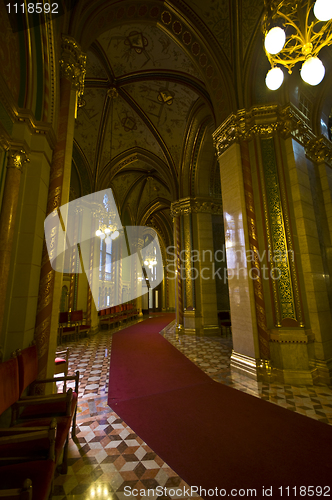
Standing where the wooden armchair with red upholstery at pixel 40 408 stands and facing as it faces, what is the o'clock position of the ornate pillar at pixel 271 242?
The ornate pillar is roughly at 12 o'clock from the wooden armchair with red upholstery.

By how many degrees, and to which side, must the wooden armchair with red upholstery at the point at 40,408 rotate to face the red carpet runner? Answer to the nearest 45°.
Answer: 0° — it already faces it

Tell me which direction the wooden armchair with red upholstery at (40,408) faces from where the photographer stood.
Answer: facing to the right of the viewer

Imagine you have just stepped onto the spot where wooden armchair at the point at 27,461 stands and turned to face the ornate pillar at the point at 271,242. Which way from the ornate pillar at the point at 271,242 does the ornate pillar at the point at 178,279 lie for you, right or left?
left

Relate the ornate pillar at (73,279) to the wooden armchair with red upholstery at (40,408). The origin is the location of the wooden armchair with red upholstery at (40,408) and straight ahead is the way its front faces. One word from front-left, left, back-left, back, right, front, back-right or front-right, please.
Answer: left

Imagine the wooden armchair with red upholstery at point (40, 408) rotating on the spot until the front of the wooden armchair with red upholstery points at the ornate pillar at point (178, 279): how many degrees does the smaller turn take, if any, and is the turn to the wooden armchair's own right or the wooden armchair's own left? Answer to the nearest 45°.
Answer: approximately 45° to the wooden armchair's own left

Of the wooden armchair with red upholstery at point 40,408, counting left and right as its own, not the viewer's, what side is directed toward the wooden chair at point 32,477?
right

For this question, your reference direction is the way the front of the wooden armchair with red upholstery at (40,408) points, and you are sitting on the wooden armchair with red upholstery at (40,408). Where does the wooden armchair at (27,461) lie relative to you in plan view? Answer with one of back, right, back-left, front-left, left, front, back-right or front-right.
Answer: right

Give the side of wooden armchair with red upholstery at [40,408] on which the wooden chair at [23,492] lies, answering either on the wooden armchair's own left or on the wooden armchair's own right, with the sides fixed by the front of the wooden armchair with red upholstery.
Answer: on the wooden armchair's own right

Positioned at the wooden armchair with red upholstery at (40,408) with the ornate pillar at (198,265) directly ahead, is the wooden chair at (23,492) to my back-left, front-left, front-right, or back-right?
back-right

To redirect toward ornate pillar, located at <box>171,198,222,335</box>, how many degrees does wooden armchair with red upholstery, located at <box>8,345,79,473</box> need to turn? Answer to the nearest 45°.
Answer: approximately 45° to its left

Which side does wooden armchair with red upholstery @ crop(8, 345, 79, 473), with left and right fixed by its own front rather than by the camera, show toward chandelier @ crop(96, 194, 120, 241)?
left

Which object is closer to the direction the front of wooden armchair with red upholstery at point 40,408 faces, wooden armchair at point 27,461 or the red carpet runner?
the red carpet runner

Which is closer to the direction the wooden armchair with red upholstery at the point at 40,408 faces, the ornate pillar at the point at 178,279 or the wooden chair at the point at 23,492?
the ornate pillar
